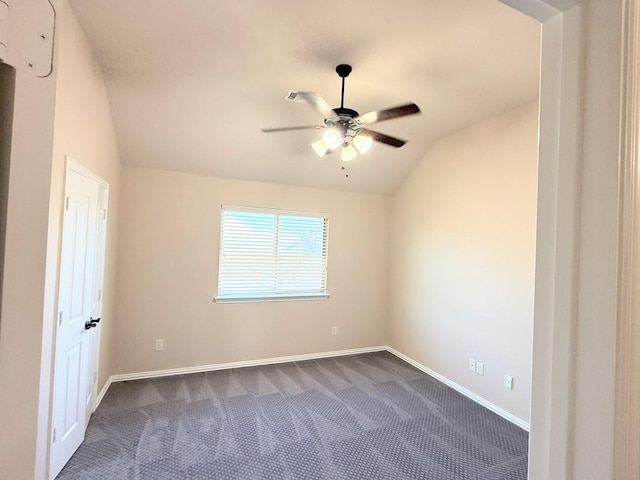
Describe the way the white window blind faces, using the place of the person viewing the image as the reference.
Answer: facing the viewer

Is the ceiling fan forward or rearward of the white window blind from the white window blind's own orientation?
forward

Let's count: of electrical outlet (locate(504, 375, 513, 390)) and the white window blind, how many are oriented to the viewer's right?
0

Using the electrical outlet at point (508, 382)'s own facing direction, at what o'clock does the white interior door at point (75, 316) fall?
The white interior door is roughly at 12 o'clock from the electrical outlet.

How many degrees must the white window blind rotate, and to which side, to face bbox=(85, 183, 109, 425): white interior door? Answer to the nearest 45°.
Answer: approximately 45° to its right

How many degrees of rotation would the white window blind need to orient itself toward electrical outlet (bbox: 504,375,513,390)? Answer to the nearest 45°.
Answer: approximately 45° to its left

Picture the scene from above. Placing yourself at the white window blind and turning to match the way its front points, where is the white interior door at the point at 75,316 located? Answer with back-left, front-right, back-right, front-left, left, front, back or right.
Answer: front-right

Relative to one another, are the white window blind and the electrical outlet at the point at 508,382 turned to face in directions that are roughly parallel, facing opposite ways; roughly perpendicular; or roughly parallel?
roughly perpendicular

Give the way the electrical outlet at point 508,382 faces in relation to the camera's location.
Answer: facing the viewer and to the left of the viewer
